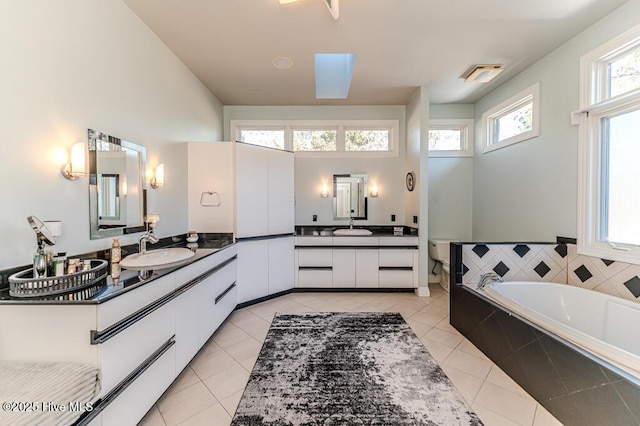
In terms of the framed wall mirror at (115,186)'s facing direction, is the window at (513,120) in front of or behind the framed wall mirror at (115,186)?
in front

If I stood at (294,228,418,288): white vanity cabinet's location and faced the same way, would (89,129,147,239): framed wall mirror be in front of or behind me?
in front

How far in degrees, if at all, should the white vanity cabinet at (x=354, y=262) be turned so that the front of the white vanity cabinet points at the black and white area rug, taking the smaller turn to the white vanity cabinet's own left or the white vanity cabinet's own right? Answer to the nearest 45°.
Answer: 0° — it already faces it

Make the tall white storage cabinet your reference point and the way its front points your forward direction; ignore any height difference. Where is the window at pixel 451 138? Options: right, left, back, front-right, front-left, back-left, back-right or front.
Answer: front-left

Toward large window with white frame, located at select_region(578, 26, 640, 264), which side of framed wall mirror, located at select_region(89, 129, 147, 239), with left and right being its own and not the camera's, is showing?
front

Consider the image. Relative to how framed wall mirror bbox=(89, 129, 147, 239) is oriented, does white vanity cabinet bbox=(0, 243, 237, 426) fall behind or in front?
in front

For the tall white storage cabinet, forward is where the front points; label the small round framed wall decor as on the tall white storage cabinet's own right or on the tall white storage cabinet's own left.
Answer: on the tall white storage cabinet's own left

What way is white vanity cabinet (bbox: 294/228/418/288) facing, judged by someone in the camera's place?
facing the viewer

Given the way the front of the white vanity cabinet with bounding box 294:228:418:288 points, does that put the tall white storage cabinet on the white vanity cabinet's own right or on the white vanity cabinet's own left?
on the white vanity cabinet's own right

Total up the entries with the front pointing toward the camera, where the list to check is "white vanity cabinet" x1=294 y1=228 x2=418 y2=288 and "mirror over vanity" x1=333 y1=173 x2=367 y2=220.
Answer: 2

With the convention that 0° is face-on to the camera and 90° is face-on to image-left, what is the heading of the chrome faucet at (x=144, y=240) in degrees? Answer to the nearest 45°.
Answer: approximately 315°
